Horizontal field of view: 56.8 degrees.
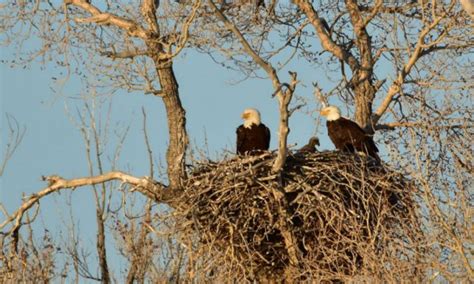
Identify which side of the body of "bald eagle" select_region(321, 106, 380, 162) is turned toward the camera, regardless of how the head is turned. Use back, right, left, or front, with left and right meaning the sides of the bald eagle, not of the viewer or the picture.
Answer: left

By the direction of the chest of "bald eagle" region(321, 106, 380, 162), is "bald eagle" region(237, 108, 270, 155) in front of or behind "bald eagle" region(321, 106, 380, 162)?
in front
